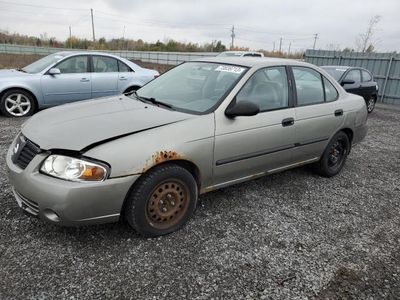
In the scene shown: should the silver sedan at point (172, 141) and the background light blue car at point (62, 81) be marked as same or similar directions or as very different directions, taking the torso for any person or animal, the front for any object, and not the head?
same or similar directions

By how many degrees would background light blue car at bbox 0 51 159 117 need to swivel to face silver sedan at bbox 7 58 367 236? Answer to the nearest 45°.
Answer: approximately 90° to its left

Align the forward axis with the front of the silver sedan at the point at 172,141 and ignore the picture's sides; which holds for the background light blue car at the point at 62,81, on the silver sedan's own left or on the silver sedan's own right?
on the silver sedan's own right

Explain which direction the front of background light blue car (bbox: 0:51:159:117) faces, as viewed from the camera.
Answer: facing to the left of the viewer

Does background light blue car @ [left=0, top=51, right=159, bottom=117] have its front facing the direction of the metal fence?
no

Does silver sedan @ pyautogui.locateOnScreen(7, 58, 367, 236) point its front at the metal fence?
no

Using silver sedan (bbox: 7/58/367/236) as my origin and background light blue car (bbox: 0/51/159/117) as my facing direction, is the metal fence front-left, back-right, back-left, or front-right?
front-right

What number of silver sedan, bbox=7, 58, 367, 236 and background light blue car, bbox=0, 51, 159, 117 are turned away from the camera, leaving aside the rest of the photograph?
0

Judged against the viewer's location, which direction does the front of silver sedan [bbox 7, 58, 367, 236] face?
facing the viewer and to the left of the viewer
